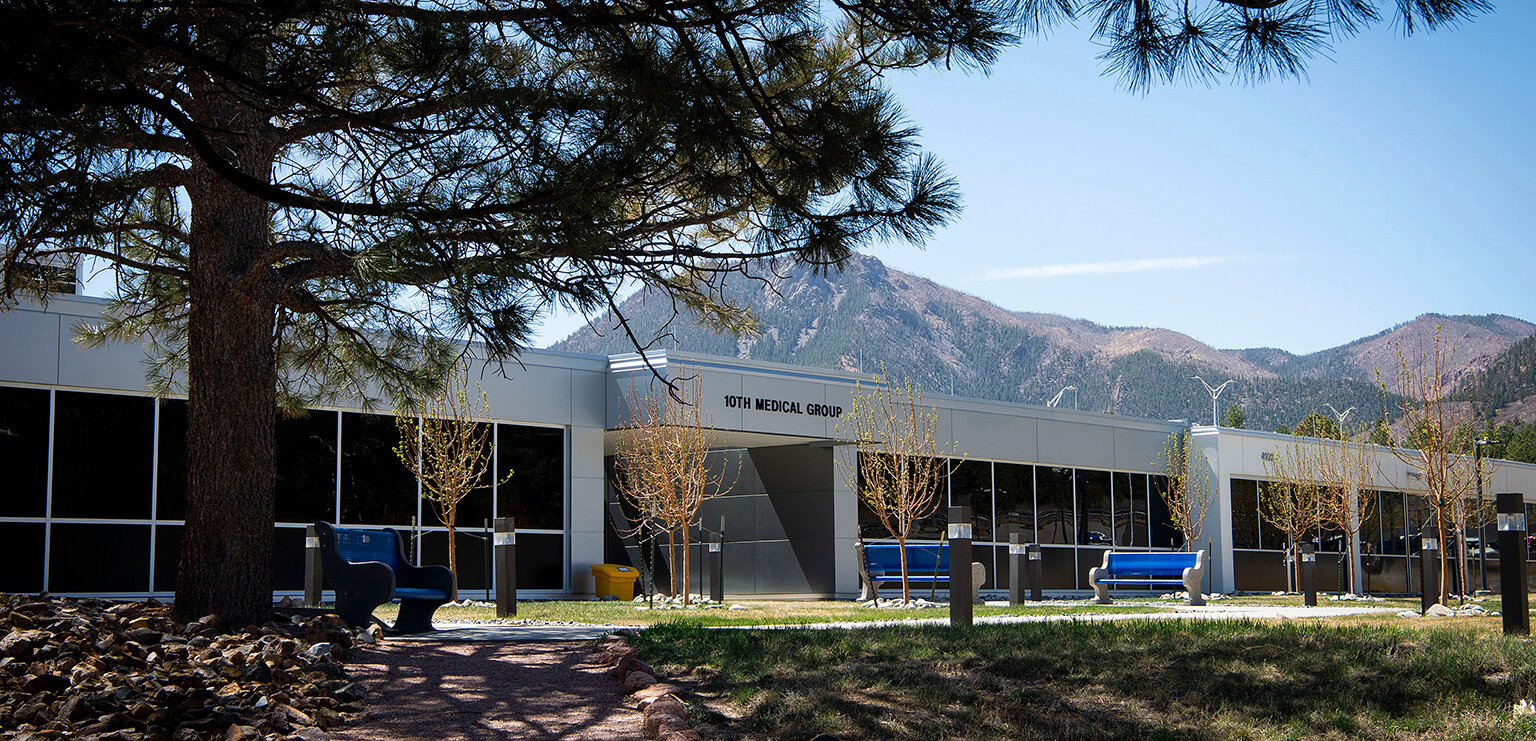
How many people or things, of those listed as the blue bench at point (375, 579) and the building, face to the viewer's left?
0

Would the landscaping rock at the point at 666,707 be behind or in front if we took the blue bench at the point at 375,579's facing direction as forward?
in front

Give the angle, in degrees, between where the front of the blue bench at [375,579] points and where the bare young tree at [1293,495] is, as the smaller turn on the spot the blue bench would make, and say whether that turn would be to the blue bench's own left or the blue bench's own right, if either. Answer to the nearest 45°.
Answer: approximately 90° to the blue bench's own left

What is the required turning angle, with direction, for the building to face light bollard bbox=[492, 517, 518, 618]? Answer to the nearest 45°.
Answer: approximately 45° to its right

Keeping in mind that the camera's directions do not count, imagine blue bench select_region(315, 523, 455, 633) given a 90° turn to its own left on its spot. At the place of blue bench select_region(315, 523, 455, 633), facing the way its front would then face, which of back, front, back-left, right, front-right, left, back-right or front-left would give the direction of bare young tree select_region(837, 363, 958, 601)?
front

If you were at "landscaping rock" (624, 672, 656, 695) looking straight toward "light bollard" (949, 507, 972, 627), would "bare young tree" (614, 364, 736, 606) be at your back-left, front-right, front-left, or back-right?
front-left

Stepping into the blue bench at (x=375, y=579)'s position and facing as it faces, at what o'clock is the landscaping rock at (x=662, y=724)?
The landscaping rock is roughly at 1 o'clock from the blue bench.

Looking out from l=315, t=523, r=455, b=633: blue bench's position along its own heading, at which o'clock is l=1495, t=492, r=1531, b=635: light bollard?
The light bollard is roughly at 11 o'clock from the blue bench.

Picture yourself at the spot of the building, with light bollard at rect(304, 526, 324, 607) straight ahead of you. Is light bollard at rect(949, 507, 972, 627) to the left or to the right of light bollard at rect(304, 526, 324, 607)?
left

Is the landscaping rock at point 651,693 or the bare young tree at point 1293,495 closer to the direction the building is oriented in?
the landscaping rock

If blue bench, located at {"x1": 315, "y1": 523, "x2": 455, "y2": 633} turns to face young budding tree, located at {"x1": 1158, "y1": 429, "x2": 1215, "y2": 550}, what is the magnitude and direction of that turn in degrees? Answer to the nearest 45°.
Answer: approximately 90° to its left

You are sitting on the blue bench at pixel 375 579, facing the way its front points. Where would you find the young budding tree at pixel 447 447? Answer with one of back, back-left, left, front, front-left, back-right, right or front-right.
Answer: back-left

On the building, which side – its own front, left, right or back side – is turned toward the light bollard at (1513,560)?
front

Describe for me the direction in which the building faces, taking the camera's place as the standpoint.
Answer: facing the viewer and to the right of the viewer

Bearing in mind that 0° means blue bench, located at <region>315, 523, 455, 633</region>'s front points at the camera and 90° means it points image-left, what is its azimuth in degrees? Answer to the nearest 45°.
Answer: approximately 315°
